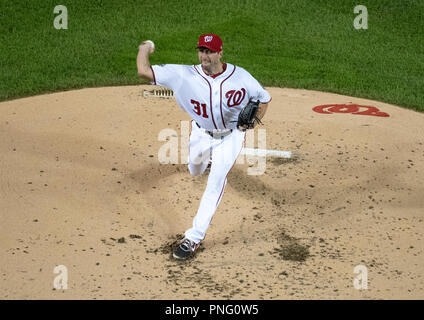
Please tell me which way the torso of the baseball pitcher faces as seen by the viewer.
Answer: toward the camera
